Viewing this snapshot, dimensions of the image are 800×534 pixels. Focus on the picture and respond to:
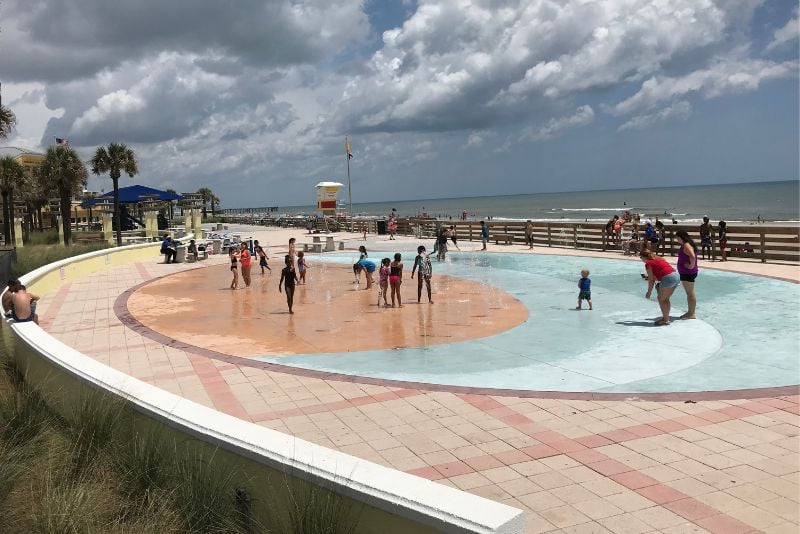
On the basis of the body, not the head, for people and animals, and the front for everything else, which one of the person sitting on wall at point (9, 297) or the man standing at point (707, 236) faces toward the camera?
the man standing

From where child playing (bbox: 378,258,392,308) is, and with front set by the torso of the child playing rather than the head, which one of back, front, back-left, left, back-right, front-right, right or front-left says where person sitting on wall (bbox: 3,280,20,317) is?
back-right

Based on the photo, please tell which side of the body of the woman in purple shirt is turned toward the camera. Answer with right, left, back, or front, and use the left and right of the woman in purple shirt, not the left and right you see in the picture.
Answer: left

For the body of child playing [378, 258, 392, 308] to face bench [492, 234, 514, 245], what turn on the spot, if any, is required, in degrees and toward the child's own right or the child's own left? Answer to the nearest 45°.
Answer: approximately 90° to the child's own left

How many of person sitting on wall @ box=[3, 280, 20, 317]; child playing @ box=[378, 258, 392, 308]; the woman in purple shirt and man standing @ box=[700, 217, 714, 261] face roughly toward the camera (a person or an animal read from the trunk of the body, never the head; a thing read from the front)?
1

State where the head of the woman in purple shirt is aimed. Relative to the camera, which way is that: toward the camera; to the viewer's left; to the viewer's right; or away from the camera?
to the viewer's left

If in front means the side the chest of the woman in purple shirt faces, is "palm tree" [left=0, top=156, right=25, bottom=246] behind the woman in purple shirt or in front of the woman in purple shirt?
in front

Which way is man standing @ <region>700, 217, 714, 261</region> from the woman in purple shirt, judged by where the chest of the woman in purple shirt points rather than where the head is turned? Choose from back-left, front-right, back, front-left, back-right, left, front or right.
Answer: right

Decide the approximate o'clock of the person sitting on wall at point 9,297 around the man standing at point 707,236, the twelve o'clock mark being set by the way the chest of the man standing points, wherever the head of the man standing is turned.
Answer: The person sitting on wall is roughly at 1 o'clock from the man standing.

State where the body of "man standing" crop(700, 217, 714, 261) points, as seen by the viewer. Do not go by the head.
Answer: toward the camera

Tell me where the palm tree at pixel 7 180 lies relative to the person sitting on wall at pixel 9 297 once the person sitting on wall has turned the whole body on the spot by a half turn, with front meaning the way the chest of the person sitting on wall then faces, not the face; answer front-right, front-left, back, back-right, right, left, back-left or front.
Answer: right

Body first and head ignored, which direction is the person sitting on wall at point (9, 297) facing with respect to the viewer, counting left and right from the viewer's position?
facing to the right of the viewer
